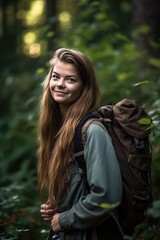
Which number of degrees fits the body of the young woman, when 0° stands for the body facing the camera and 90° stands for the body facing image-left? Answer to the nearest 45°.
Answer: approximately 45°

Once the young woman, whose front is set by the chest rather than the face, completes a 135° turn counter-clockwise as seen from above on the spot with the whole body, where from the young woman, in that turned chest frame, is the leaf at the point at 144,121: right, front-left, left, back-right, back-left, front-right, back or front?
front
